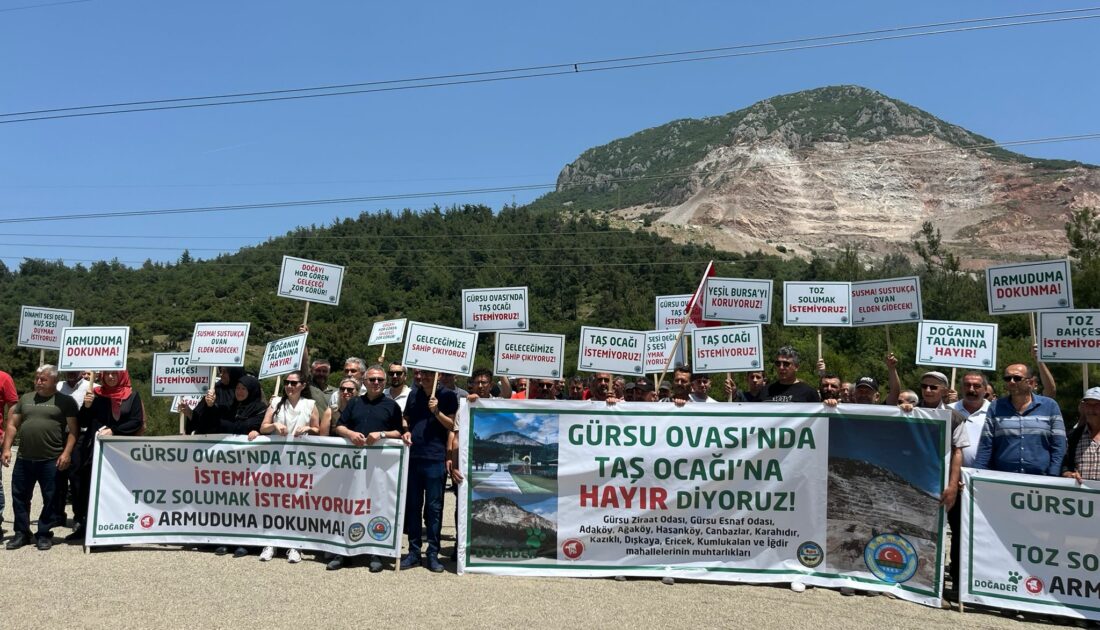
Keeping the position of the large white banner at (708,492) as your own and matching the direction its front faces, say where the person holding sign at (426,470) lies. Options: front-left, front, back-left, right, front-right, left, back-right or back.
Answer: right

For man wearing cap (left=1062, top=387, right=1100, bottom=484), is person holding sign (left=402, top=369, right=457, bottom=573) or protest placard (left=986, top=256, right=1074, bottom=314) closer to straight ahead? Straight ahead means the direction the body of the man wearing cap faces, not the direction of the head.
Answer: the person holding sign

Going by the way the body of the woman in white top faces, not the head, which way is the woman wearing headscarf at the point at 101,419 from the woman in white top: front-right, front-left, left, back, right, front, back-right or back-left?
back-right

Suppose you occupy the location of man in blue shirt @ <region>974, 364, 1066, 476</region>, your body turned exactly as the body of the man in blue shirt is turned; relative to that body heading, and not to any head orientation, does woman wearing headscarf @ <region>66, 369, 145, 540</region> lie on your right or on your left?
on your right

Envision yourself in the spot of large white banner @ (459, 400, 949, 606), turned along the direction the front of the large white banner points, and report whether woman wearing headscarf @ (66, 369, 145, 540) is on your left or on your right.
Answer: on your right

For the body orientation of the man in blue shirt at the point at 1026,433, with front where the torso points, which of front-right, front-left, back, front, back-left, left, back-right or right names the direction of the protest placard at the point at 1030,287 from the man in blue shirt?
back

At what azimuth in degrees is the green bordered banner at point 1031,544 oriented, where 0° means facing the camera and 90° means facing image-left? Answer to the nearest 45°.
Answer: approximately 0°
